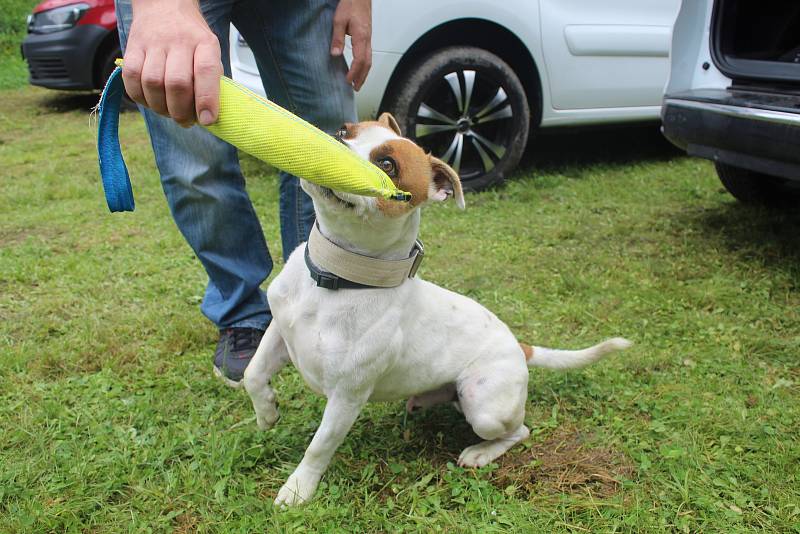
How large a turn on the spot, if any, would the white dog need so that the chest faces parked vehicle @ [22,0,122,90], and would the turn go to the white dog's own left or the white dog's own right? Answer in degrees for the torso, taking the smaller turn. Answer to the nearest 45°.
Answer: approximately 90° to the white dog's own right

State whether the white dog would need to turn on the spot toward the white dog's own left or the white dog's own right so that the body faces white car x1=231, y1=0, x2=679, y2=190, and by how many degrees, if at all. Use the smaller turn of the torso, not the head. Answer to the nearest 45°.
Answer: approximately 135° to the white dog's own right

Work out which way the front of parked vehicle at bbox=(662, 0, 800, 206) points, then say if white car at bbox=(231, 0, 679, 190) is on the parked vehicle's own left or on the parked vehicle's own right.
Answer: on the parked vehicle's own left

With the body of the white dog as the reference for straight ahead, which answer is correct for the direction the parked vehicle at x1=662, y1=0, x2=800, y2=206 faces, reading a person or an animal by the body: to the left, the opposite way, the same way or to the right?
the opposite way

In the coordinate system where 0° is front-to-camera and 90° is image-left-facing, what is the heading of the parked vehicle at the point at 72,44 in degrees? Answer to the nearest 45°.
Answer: approximately 45°

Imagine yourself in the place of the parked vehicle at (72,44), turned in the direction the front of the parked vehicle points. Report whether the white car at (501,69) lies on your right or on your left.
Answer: on your left

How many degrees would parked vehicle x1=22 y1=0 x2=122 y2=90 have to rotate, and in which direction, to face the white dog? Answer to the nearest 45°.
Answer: approximately 45° to its left

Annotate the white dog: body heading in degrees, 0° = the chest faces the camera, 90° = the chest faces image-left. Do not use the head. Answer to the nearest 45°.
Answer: approximately 45°

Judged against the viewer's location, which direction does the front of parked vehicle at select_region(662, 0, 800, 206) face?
facing away from the viewer and to the right of the viewer
